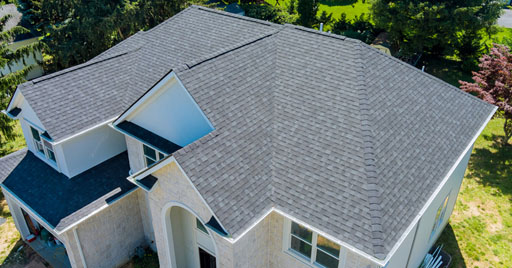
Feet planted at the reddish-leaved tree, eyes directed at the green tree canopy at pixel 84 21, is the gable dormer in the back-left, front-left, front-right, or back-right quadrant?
front-left

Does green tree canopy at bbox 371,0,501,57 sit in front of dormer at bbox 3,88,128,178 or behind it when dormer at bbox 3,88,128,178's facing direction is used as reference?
behind

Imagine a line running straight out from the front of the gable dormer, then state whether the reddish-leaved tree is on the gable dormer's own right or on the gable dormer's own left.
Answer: on the gable dormer's own left

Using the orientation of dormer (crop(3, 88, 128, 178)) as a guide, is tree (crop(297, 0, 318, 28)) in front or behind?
behind

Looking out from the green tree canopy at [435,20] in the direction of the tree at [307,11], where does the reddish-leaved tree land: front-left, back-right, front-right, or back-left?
back-left

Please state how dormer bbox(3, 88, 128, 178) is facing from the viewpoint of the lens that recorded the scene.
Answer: facing the viewer and to the left of the viewer

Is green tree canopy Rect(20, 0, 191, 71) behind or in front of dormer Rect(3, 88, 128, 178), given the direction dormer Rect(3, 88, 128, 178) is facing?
behind

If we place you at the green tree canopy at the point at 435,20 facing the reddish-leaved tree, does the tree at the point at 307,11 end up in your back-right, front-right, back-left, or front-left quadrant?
back-right

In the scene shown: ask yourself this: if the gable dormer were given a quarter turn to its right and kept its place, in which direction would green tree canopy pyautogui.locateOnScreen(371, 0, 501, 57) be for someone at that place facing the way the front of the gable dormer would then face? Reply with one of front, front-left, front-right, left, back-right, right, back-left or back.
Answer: back-right
